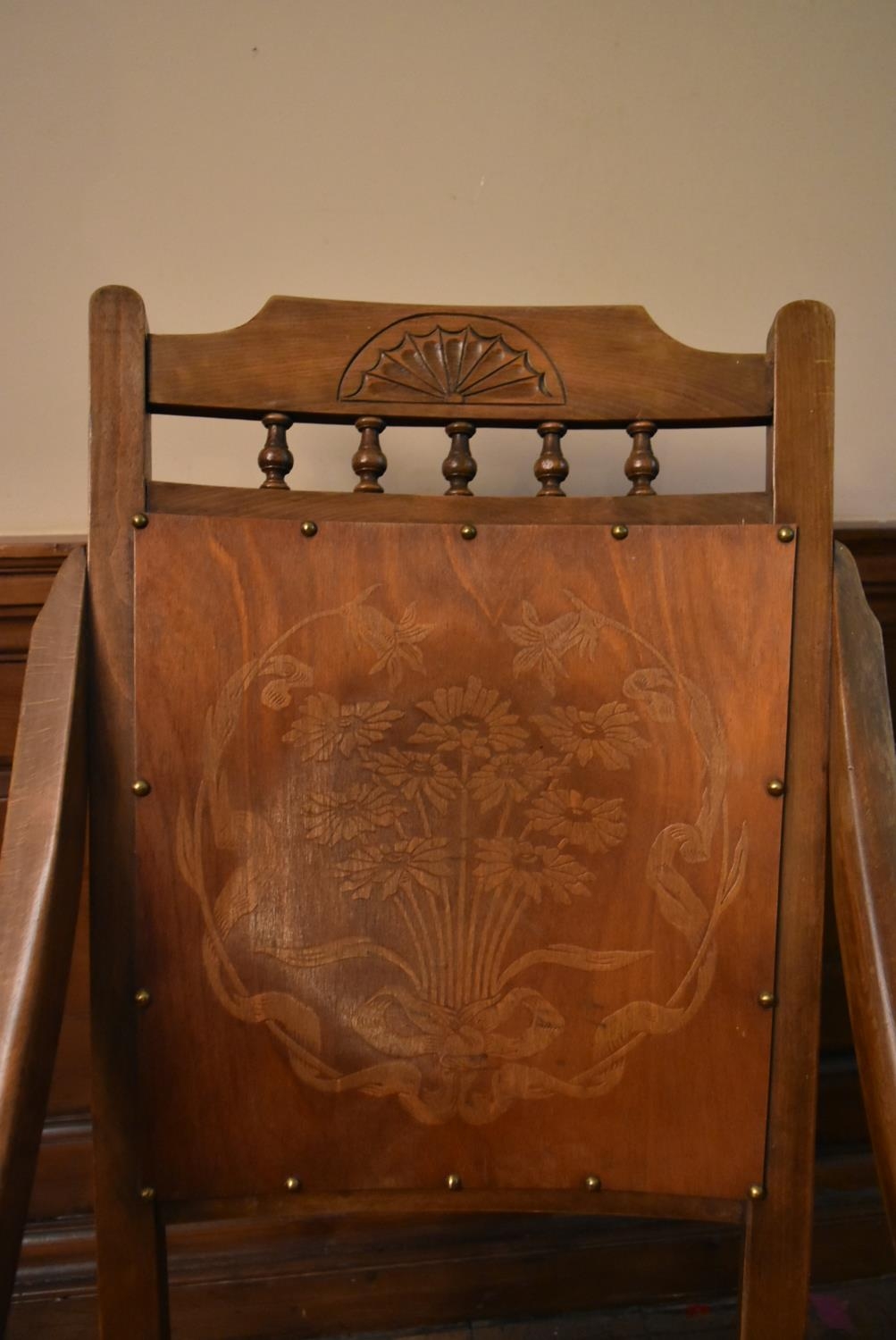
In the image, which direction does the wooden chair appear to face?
toward the camera
